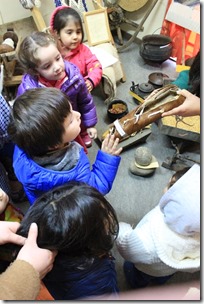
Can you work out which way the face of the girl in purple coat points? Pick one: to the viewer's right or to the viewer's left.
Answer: to the viewer's right

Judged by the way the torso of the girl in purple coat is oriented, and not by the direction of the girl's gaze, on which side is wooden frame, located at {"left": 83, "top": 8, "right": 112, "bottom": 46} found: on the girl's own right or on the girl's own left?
on the girl's own left

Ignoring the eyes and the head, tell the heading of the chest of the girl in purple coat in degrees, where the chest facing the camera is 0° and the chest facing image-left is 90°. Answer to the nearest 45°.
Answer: approximately 315°
